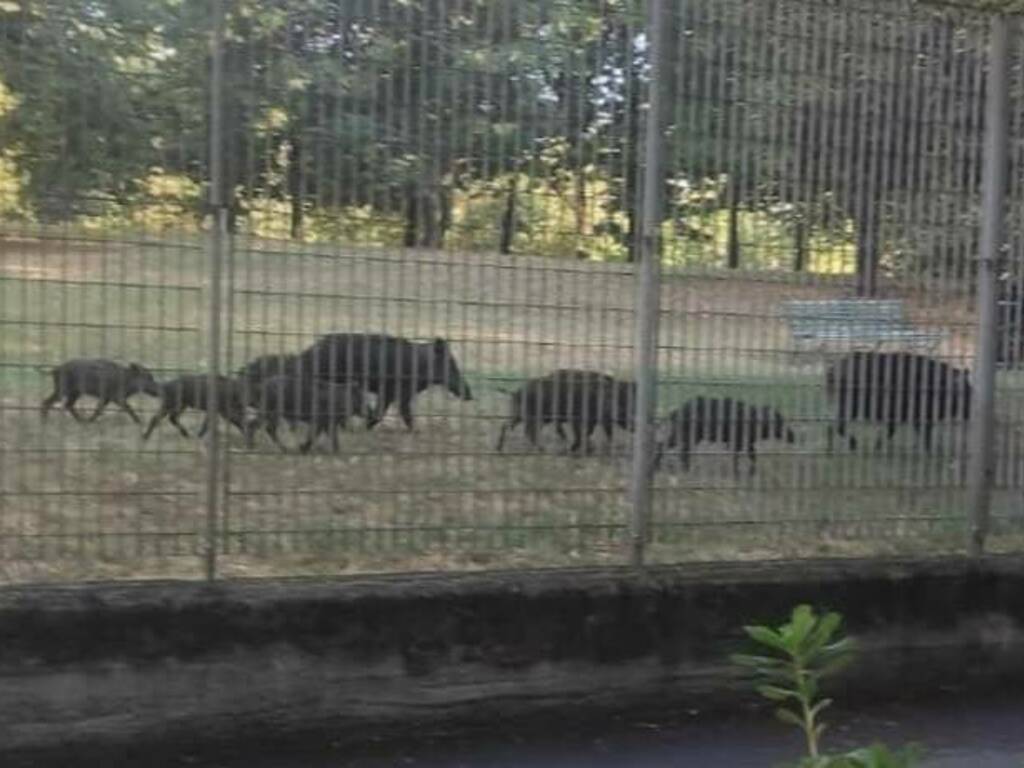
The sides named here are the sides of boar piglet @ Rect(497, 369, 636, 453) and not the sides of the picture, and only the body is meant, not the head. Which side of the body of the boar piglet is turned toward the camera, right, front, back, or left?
right

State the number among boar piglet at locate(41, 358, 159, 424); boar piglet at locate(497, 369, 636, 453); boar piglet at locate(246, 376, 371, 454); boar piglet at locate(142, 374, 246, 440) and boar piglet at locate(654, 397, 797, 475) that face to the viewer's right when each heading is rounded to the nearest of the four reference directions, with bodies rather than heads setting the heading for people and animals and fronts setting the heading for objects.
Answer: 5

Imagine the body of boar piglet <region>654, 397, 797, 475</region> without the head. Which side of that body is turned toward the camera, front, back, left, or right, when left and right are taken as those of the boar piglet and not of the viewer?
right

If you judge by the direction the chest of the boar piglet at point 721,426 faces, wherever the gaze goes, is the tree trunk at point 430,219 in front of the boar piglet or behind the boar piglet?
behind

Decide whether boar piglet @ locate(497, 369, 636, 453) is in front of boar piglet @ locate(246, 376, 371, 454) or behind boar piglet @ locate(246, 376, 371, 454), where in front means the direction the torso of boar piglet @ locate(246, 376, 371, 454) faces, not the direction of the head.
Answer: in front

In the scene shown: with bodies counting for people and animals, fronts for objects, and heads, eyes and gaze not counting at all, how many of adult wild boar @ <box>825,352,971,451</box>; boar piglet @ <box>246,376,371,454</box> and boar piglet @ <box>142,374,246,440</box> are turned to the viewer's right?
3

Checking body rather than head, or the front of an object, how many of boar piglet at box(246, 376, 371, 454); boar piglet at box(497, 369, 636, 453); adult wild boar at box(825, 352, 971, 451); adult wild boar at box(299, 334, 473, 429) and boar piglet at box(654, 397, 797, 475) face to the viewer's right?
5

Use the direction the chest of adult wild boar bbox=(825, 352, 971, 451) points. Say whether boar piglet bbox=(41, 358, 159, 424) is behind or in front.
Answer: behind

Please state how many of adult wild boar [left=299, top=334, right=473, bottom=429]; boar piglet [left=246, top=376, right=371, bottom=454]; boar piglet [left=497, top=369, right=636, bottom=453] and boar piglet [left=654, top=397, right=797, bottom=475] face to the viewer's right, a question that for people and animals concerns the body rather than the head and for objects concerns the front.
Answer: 4

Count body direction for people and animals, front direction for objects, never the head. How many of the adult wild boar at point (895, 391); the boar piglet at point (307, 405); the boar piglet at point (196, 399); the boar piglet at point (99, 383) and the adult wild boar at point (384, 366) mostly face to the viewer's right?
5

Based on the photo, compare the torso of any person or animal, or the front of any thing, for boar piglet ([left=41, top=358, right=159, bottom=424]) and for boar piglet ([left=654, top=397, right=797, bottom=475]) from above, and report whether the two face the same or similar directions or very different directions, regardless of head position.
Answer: same or similar directions

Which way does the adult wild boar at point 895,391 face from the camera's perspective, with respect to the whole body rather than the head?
to the viewer's right

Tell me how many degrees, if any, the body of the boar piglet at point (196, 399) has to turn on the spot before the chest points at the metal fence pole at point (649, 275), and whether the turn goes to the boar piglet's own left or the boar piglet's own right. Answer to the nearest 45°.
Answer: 0° — it already faces it

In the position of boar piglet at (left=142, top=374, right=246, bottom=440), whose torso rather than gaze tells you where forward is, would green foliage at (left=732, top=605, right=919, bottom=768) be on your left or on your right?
on your right
